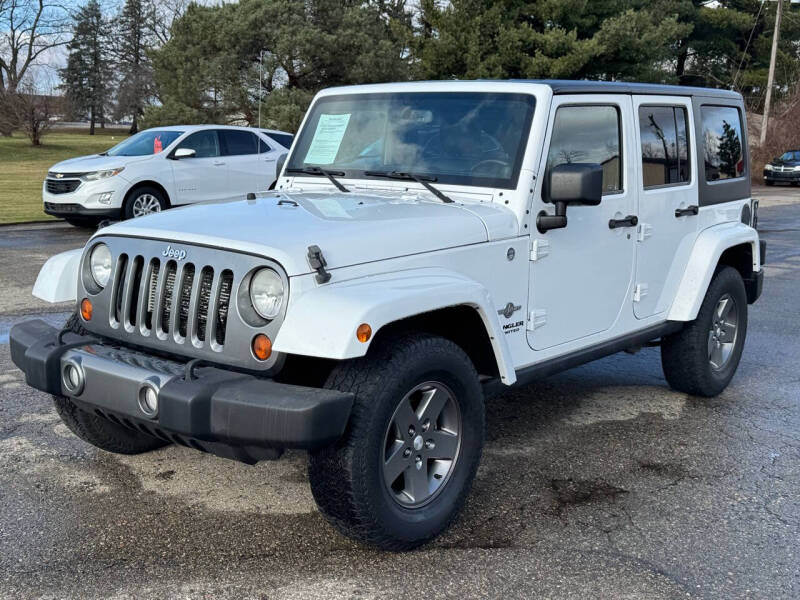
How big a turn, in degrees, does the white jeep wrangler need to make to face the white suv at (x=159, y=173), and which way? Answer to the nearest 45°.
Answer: approximately 135° to its right

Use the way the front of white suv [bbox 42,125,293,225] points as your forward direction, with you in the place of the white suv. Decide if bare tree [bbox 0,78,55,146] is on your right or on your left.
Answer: on your right

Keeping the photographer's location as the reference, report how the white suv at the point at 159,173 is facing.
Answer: facing the viewer and to the left of the viewer

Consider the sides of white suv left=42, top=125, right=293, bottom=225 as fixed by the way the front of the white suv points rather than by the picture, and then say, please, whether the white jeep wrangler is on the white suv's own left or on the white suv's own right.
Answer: on the white suv's own left

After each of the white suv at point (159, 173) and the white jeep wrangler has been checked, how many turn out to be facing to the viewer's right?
0

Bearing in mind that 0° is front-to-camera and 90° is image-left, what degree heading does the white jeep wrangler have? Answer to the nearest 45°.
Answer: approximately 45°

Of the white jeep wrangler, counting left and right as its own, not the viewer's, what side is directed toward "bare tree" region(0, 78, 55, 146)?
right

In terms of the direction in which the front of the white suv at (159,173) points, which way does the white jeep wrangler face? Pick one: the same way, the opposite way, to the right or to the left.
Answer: the same way

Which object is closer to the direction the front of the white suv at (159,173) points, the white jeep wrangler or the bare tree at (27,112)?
the white jeep wrangler
